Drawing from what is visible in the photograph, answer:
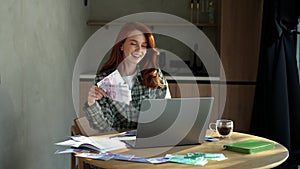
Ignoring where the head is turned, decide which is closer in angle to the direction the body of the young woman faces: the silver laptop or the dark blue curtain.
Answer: the silver laptop

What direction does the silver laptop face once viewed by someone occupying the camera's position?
facing away from the viewer and to the left of the viewer

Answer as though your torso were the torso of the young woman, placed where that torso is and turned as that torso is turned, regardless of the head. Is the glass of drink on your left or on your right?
on your left

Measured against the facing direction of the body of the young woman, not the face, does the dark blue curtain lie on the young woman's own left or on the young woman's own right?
on the young woman's own left

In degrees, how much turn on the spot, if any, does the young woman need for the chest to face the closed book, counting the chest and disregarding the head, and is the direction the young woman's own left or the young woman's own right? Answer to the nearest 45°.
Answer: approximately 45° to the young woman's own left

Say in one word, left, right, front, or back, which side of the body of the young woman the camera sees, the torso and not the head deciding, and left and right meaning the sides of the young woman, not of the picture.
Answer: front

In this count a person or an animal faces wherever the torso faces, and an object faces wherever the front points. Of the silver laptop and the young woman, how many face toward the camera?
1
